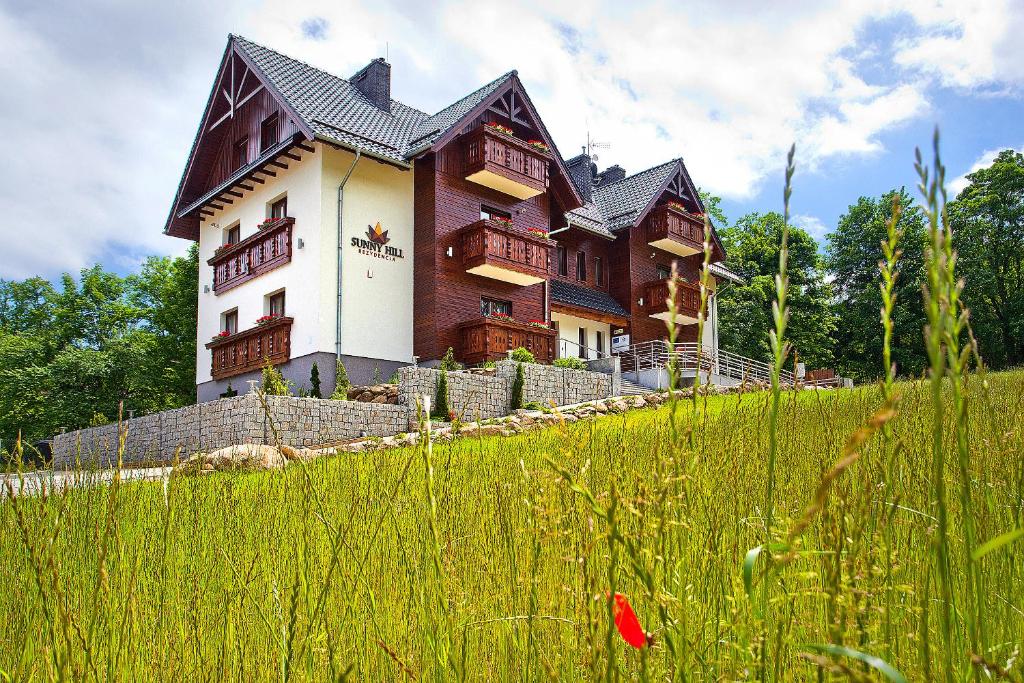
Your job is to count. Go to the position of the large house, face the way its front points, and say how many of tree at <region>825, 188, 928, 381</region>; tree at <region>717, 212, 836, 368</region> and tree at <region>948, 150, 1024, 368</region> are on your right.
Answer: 0

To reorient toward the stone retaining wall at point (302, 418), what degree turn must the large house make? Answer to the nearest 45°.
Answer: approximately 45° to its right

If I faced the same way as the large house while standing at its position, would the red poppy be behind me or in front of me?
in front

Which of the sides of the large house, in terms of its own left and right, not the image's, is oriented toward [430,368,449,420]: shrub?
front

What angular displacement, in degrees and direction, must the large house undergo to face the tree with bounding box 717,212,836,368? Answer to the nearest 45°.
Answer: approximately 90° to its left

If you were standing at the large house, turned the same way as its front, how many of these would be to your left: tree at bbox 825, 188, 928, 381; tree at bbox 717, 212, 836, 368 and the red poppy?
2

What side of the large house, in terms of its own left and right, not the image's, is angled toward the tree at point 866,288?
left

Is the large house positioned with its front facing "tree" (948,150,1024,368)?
no
